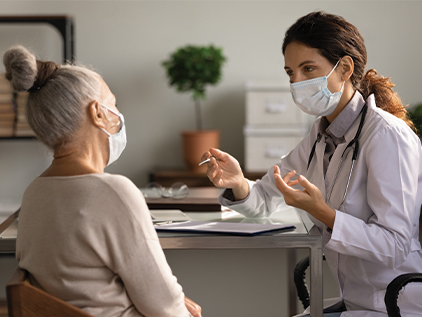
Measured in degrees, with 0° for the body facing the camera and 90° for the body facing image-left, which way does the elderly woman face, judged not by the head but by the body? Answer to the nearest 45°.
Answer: approximately 225°

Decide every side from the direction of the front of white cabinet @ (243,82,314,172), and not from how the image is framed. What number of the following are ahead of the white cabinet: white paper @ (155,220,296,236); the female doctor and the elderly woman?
3

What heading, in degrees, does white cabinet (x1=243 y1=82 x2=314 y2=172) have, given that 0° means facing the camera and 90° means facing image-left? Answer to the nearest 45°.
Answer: approximately 0°

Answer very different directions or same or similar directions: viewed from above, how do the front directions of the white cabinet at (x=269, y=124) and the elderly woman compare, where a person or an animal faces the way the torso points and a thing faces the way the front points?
very different directions

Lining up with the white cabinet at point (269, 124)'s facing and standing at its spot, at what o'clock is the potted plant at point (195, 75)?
The potted plant is roughly at 3 o'clock from the white cabinet.

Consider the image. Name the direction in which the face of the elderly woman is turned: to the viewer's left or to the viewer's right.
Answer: to the viewer's right

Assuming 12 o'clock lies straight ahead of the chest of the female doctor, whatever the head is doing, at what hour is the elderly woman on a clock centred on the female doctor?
The elderly woman is roughly at 12 o'clock from the female doctor.

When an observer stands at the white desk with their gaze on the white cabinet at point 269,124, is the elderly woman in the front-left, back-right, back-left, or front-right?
back-left

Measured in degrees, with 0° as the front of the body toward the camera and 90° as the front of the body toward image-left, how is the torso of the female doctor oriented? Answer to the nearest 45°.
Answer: approximately 45°

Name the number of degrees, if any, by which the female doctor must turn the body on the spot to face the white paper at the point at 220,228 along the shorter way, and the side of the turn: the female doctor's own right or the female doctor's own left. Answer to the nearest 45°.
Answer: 0° — they already face it
